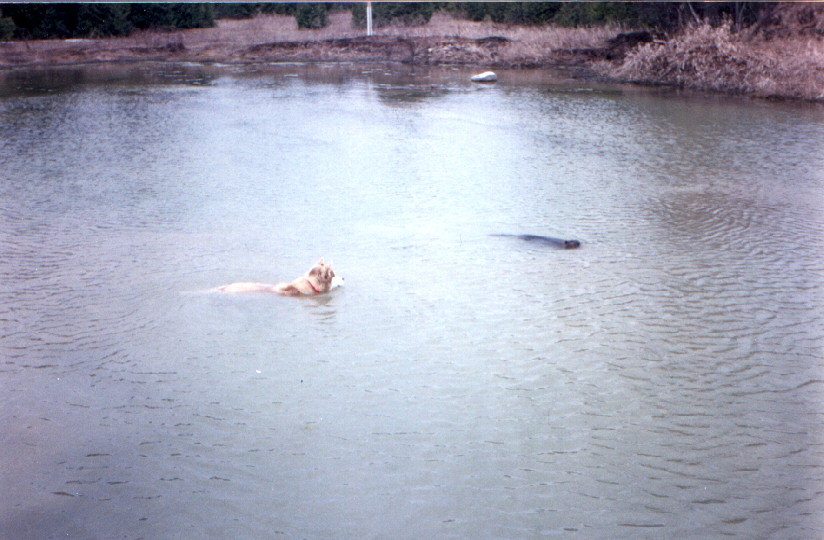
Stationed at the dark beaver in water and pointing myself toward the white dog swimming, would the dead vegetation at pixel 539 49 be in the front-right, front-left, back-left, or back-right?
back-right

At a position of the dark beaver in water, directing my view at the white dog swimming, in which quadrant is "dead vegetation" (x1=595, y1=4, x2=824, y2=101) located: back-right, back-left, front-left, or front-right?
back-right

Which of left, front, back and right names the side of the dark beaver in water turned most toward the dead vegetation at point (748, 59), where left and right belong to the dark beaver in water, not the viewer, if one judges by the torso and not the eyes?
left

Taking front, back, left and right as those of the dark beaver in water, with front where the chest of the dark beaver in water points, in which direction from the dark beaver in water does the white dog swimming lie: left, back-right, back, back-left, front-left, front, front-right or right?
back-right

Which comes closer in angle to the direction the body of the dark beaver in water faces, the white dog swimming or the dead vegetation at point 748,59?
the dead vegetation

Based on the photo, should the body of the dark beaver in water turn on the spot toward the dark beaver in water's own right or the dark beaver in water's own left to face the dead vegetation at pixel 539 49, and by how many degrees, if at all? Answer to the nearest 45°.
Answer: approximately 90° to the dark beaver in water's own left

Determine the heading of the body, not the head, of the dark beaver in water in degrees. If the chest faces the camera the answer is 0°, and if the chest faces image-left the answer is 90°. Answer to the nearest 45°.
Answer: approximately 270°
